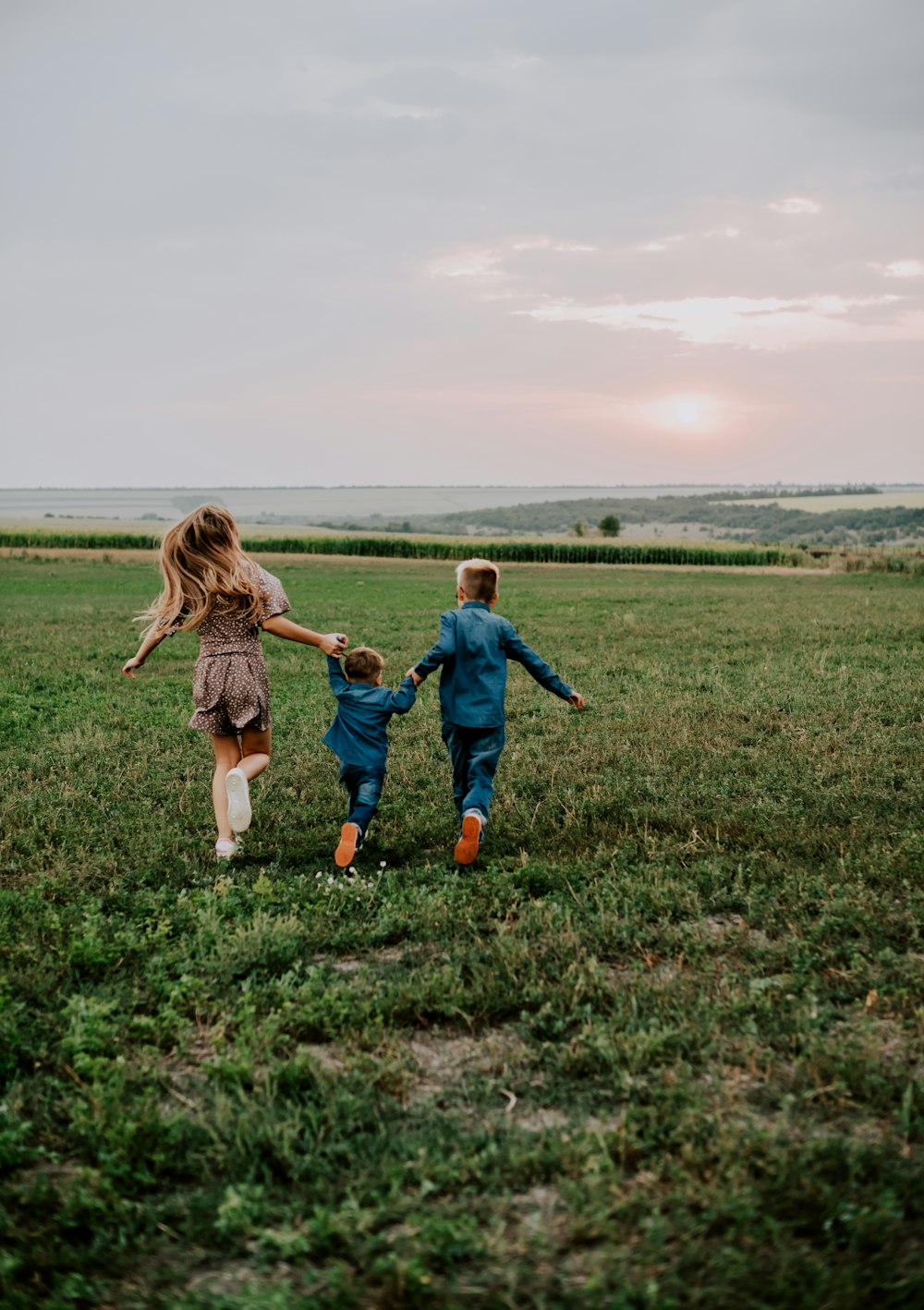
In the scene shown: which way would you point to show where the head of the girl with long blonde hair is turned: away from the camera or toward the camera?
away from the camera

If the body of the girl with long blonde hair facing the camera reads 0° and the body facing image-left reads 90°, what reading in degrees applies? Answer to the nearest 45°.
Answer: approximately 180°

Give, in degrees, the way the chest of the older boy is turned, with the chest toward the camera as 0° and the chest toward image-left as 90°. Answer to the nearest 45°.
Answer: approximately 180°
